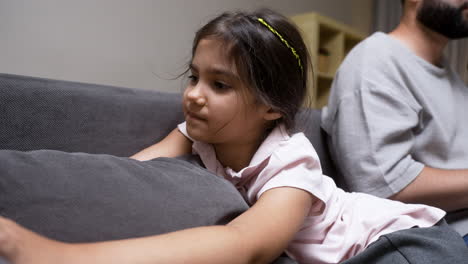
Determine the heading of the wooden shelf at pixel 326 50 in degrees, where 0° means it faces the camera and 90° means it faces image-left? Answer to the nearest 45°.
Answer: approximately 315°

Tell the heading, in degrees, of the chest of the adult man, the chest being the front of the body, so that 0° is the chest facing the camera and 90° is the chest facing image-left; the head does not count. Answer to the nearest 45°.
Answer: approximately 315°

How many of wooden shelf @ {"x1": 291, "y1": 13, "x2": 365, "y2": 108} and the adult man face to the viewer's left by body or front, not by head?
0

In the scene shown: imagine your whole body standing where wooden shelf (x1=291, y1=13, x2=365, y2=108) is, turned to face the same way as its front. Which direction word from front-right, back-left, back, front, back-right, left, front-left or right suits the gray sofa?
front-right
